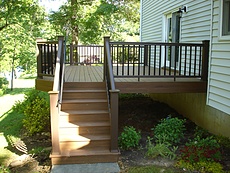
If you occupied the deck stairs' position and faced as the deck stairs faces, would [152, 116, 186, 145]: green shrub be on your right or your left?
on your left

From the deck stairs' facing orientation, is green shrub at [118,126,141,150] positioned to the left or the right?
on its left

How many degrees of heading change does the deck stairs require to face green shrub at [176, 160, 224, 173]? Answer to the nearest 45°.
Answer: approximately 45° to its left

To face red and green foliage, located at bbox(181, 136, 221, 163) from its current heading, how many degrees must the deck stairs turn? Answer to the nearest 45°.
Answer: approximately 45° to its left

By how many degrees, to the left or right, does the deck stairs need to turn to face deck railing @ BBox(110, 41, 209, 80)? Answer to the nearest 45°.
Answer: approximately 135° to its left

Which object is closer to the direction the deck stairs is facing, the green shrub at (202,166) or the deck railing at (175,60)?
the green shrub

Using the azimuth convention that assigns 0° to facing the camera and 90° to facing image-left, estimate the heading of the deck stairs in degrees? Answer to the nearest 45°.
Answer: approximately 0°

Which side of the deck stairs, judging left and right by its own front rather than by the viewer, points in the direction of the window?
left

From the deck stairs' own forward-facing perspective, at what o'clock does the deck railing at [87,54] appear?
The deck railing is roughly at 6 o'clock from the deck stairs.

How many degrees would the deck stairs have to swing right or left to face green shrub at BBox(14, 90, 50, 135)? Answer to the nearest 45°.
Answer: approximately 135° to its right
